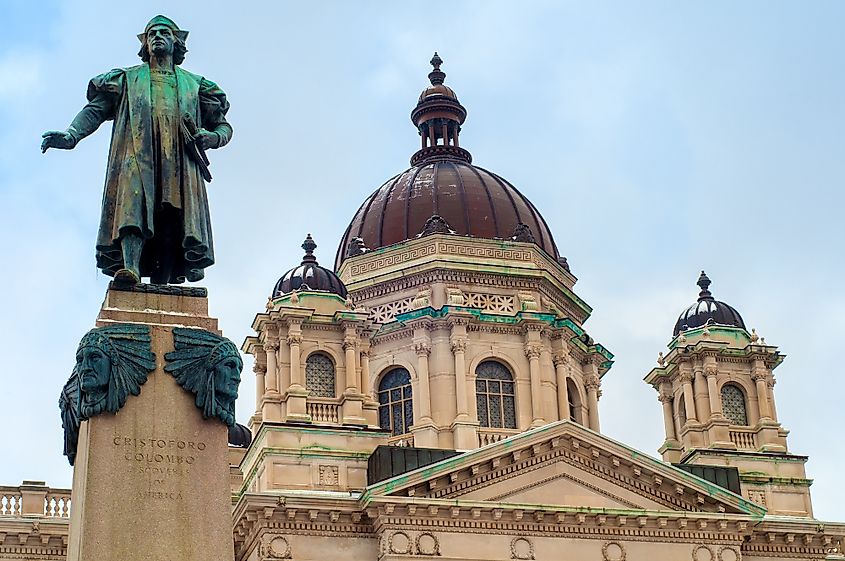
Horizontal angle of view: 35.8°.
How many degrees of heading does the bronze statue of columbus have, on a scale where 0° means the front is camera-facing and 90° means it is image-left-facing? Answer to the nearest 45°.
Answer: approximately 0°
